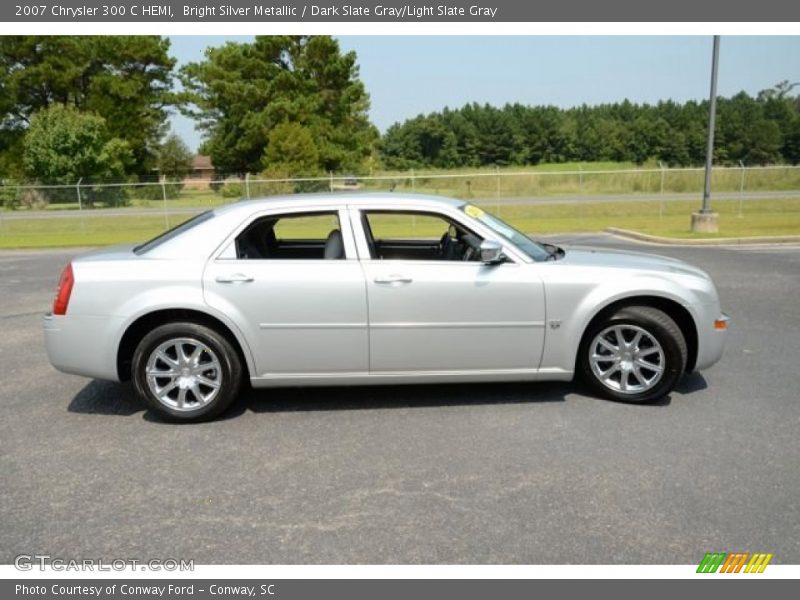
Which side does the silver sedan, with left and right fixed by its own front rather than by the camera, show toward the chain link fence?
left

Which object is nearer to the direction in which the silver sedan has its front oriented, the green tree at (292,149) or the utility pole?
the utility pole

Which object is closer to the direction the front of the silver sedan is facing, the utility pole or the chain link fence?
the utility pole

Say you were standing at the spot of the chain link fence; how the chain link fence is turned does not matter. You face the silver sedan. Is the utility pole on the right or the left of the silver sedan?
left

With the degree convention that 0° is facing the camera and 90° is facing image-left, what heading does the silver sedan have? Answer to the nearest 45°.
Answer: approximately 270°

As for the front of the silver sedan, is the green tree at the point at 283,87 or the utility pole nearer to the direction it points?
the utility pole

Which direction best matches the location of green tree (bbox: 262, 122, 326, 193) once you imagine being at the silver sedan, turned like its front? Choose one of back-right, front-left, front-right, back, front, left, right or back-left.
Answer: left

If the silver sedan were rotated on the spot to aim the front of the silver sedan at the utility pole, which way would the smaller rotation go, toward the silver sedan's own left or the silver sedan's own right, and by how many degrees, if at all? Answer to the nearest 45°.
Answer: approximately 45° to the silver sedan's own left
